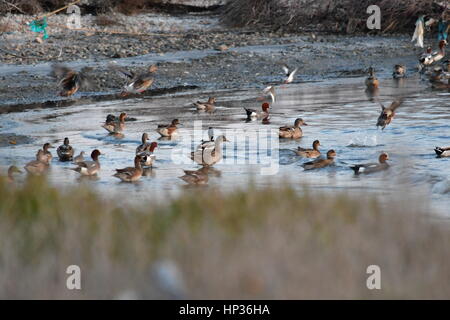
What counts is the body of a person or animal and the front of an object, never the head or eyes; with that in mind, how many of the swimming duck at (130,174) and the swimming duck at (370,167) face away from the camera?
0

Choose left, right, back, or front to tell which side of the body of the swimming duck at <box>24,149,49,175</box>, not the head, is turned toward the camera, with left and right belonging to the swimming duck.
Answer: right

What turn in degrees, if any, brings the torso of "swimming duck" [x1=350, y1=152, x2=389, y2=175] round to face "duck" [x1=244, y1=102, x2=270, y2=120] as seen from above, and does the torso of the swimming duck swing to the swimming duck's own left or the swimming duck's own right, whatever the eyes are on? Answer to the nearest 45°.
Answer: approximately 135° to the swimming duck's own left

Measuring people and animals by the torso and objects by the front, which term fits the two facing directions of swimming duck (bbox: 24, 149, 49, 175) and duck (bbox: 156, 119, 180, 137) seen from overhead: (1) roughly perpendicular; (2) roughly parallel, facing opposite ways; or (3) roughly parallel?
roughly parallel

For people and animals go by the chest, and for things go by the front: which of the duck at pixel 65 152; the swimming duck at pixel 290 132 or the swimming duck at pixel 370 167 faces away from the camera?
the duck
